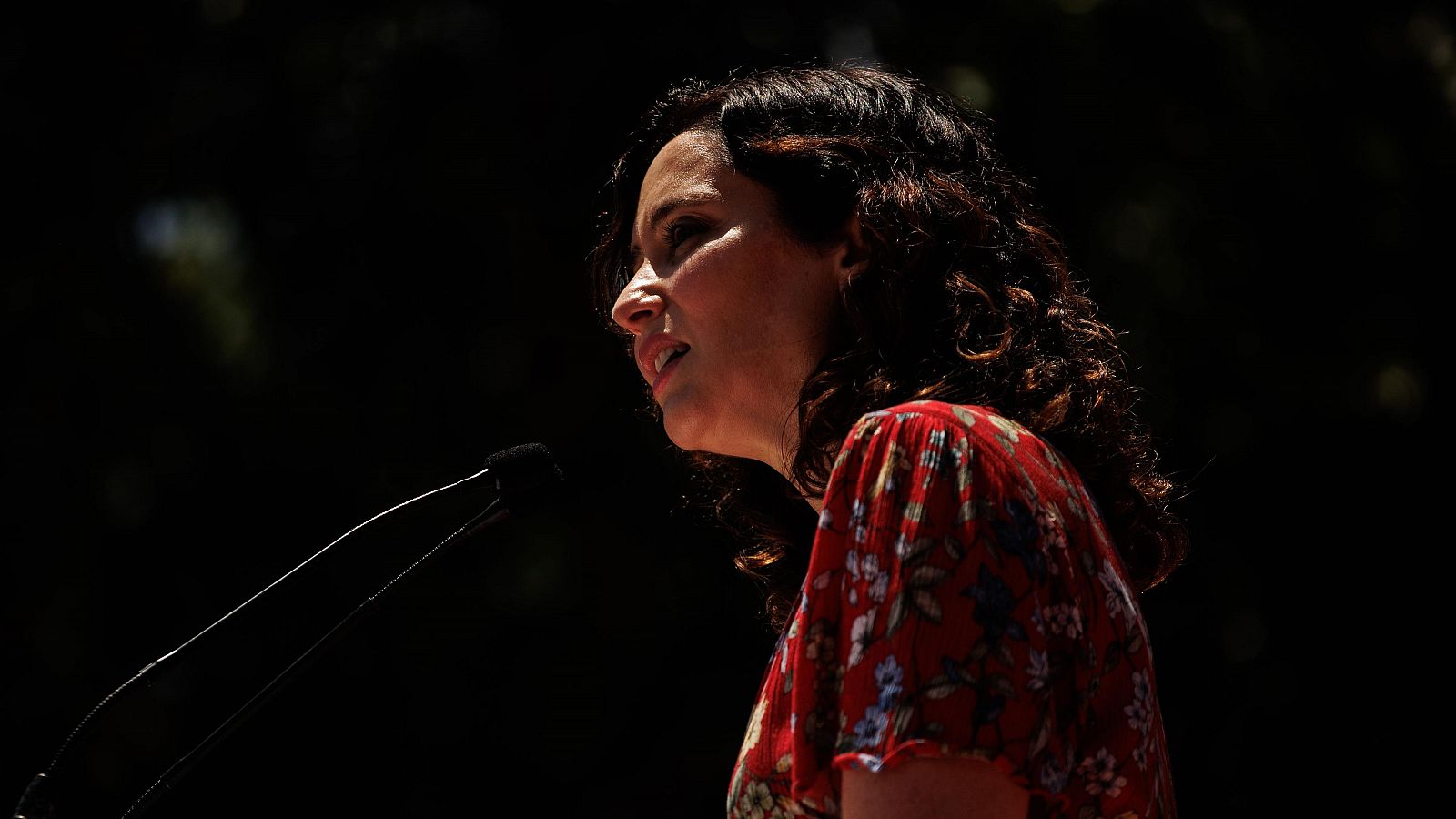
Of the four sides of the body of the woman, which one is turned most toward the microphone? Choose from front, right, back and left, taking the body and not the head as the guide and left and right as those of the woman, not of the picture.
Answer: front

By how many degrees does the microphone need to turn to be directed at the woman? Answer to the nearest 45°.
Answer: approximately 45° to its right

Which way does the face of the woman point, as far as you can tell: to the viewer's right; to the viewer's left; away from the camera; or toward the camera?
to the viewer's left

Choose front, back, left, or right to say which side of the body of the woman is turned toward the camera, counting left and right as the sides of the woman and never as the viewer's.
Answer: left

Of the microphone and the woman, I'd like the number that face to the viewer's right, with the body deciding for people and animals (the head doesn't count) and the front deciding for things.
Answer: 1

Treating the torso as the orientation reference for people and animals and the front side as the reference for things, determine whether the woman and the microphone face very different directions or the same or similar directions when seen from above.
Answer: very different directions

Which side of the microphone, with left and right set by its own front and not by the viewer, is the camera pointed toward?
right
